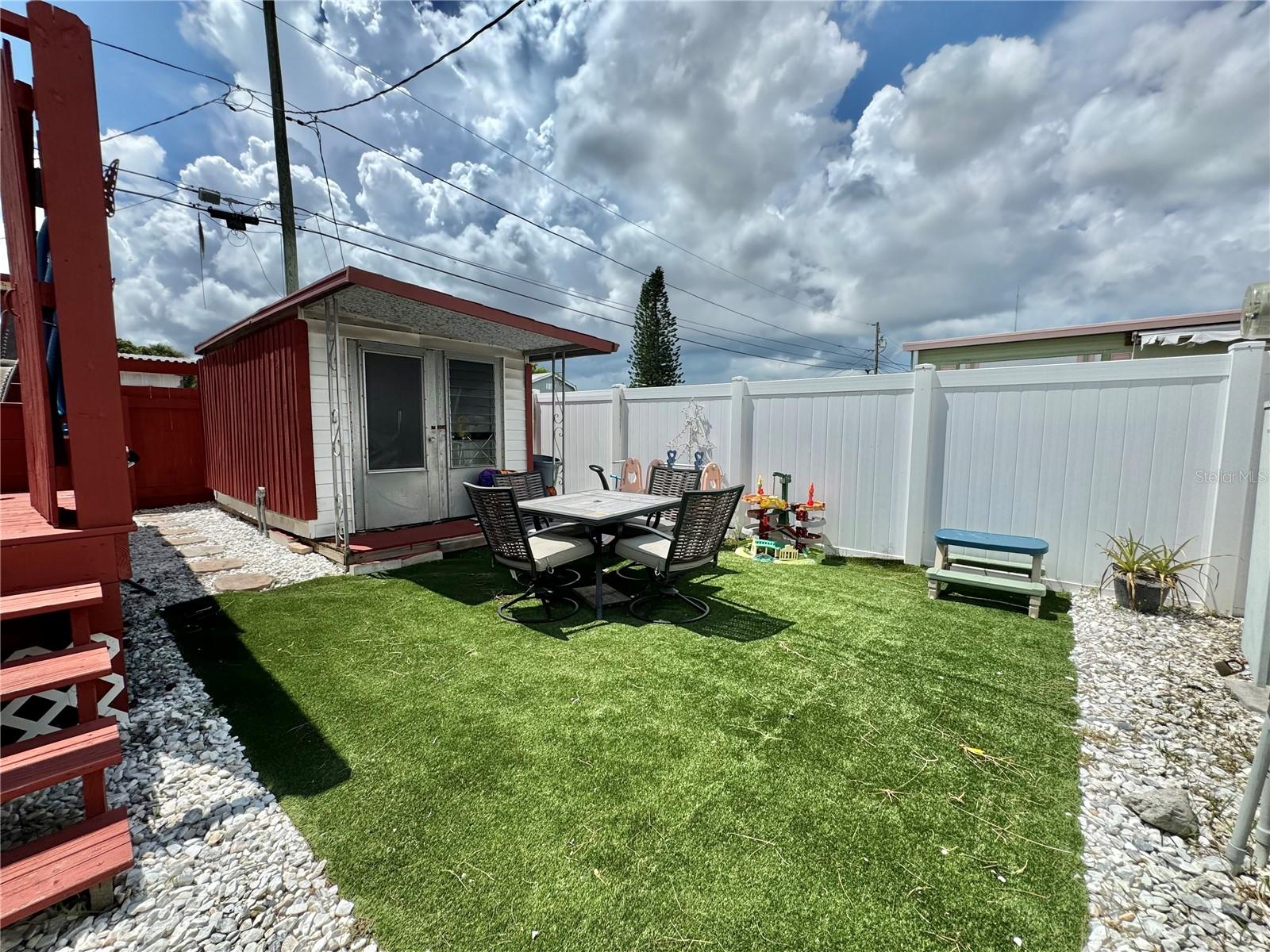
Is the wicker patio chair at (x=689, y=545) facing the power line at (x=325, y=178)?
yes

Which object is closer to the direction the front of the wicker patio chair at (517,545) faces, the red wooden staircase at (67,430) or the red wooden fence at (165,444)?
the red wooden fence

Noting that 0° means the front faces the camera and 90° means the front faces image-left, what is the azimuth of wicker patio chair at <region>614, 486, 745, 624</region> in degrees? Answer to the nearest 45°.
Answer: approximately 135°

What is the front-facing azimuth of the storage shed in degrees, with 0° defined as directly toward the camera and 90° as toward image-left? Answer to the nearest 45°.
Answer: approximately 315°

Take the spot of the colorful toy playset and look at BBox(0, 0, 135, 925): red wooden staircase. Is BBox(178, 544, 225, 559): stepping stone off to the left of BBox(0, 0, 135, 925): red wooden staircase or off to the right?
right

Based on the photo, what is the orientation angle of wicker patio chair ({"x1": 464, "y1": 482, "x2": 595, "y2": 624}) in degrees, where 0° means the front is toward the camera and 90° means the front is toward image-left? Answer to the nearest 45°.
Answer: approximately 225°

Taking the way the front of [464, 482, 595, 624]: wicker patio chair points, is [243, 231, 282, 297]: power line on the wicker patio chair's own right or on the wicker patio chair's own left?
on the wicker patio chair's own left

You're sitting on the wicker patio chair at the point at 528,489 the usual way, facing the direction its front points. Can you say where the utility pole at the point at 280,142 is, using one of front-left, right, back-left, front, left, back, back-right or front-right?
back

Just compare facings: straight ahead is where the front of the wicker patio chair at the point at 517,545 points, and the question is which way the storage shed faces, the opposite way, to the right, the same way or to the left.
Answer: to the right

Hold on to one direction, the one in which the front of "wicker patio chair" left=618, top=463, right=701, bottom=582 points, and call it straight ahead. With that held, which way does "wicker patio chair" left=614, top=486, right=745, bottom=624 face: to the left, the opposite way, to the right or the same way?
to the right

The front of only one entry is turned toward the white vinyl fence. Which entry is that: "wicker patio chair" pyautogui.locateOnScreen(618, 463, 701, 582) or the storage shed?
the storage shed
